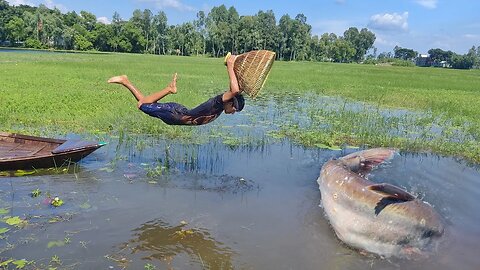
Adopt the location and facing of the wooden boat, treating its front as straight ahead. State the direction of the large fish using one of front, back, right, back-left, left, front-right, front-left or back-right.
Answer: front-right

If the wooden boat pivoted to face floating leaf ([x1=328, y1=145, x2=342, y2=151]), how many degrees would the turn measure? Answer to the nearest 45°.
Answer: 0° — it already faces it

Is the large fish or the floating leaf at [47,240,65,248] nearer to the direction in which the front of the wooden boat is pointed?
the large fish

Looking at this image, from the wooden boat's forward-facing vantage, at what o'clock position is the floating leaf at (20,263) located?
The floating leaf is roughly at 3 o'clock from the wooden boat.

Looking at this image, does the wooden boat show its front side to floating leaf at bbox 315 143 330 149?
yes

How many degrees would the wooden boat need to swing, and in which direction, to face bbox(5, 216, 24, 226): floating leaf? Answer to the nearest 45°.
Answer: approximately 90° to its right

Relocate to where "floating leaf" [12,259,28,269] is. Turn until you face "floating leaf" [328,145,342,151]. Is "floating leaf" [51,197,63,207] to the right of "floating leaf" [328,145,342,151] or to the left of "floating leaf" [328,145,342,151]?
left

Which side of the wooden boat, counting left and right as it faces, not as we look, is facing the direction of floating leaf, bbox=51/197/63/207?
right

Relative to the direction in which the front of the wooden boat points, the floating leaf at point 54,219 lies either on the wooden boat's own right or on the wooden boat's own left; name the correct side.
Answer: on the wooden boat's own right

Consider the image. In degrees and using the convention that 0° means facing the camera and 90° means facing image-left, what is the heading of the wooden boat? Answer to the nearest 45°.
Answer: approximately 270°

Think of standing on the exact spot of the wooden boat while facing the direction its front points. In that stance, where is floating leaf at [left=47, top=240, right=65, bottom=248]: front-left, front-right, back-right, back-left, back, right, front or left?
right
